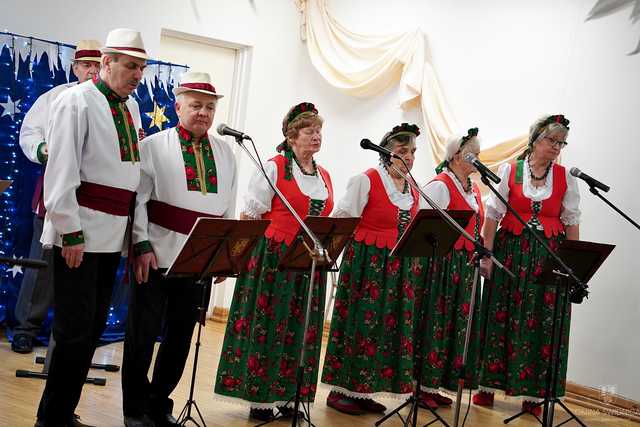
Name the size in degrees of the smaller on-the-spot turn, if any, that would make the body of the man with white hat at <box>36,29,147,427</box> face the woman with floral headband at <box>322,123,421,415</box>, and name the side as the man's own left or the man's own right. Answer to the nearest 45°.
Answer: approximately 90° to the man's own left

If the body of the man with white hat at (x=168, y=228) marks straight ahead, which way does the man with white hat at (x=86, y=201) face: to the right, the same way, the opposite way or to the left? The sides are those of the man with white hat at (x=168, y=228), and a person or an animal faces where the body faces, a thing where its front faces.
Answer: the same way

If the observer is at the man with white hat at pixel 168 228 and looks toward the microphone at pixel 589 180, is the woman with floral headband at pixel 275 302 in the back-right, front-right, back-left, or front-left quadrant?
front-left

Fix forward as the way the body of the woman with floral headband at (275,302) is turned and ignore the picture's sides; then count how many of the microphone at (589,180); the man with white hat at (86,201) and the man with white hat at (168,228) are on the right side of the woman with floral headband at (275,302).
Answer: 2

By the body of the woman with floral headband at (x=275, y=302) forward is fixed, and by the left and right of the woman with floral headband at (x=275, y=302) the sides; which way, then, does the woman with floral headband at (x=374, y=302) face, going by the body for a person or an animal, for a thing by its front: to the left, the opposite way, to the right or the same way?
the same way

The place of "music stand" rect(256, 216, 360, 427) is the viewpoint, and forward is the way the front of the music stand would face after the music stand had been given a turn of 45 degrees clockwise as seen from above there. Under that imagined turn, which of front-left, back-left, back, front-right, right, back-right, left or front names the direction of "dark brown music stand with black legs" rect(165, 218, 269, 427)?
back-left

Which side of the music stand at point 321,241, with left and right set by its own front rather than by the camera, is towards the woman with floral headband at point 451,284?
right

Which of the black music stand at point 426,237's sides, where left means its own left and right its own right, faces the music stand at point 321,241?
left

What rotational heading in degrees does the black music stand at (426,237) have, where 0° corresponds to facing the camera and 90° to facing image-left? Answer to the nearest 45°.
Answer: approximately 135°

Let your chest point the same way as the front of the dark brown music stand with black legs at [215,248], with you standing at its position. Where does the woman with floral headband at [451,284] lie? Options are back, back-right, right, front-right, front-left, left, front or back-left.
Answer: right

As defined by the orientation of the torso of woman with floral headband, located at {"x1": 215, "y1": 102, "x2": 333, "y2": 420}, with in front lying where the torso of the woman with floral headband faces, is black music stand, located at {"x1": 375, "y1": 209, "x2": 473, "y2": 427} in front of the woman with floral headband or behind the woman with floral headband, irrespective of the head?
in front

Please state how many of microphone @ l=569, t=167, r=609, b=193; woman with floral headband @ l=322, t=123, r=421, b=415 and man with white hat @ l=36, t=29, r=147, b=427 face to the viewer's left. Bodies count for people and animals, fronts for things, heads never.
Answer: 1

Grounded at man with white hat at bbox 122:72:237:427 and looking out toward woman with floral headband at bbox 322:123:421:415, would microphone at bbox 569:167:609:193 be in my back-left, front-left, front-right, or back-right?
front-right

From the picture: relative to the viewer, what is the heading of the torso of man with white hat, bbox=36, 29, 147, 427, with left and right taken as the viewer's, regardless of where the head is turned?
facing the viewer and to the right of the viewer

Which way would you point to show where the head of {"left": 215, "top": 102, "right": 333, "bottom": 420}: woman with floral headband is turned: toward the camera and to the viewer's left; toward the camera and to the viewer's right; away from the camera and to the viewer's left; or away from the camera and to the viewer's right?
toward the camera and to the viewer's right

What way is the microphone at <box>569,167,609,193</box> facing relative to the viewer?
to the viewer's left

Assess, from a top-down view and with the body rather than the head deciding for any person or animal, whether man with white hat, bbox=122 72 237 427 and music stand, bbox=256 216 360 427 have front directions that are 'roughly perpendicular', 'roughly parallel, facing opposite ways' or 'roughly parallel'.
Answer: roughly parallel, facing opposite ways

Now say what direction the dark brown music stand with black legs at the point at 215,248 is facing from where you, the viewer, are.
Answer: facing away from the viewer and to the left of the viewer

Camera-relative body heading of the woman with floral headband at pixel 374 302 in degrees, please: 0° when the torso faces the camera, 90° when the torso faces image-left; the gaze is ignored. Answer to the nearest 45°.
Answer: approximately 315°

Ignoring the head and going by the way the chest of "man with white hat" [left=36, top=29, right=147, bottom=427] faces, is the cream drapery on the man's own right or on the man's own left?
on the man's own left
